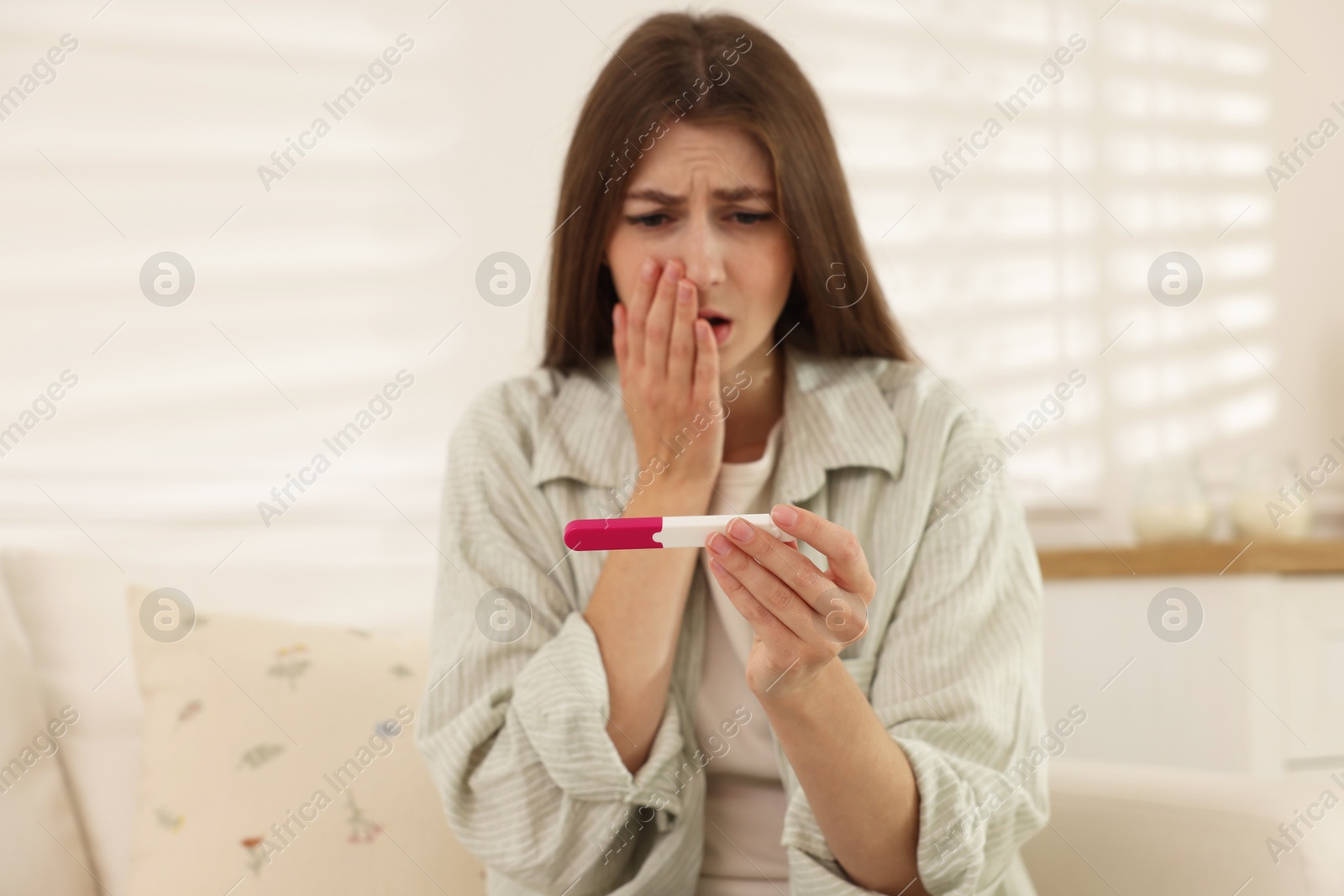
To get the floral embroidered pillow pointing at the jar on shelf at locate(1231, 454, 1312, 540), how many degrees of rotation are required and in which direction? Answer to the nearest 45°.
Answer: approximately 90° to its left

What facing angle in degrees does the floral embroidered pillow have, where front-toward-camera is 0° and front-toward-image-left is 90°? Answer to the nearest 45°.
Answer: approximately 0°

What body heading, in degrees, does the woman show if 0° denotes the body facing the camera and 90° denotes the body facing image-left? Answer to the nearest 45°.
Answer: approximately 0°

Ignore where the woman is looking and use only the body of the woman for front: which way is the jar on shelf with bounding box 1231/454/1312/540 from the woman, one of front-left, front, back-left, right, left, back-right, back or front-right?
back-left

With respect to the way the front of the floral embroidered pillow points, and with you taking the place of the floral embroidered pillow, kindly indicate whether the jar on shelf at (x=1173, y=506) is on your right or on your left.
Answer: on your left

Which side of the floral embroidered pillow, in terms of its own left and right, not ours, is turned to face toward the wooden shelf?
left

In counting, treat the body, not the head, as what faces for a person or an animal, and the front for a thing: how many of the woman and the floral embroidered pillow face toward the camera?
2

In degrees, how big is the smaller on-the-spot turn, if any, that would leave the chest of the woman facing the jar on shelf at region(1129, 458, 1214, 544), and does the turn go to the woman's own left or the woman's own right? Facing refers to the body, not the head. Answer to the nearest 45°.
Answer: approximately 135° to the woman's own left

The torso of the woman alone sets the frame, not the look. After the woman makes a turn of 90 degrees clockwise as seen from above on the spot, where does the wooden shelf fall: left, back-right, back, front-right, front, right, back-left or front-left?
back-right
